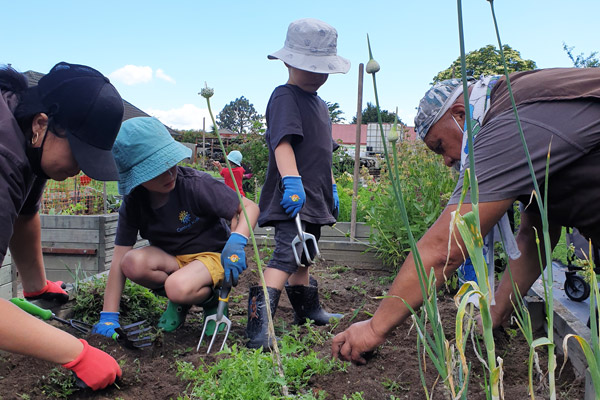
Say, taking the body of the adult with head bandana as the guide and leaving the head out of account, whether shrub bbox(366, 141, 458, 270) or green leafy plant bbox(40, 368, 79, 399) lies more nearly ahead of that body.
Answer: the green leafy plant

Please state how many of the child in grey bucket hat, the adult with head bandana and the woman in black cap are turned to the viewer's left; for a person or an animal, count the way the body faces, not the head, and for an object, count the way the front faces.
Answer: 1

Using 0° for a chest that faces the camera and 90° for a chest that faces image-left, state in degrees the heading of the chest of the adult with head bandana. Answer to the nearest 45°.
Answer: approximately 90°

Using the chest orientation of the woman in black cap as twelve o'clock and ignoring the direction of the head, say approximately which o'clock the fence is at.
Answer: The fence is roughly at 9 o'clock from the woman in black cap.

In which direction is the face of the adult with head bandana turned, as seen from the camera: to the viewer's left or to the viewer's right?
to the viewer's left

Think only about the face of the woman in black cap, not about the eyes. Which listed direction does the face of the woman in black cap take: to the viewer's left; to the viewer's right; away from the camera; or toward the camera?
to the viewer's right

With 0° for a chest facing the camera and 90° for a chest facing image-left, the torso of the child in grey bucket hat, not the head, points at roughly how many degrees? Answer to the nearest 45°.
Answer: approximately 315°

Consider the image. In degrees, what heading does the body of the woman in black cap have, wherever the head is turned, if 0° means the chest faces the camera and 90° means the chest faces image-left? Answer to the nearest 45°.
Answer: approximately 270°

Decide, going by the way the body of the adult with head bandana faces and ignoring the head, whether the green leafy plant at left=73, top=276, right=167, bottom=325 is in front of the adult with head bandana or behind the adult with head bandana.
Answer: in front

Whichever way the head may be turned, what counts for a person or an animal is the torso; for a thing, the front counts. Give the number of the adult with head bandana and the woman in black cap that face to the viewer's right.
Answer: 1
